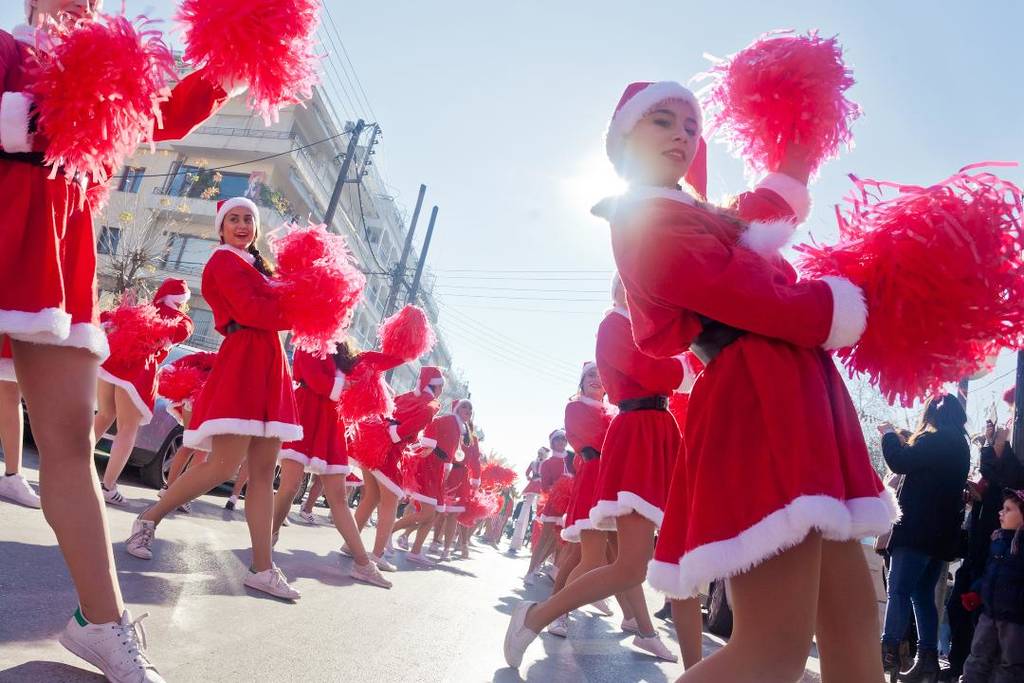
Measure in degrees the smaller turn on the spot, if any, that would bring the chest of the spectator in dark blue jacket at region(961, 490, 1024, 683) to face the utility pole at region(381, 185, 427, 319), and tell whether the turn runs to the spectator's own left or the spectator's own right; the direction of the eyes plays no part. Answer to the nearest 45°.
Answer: approximately 90° to the spectator's own right

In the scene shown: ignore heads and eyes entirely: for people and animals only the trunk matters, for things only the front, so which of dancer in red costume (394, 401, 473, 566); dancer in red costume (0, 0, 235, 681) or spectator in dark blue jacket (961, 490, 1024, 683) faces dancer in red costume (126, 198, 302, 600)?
the spectator in dark blue jacket

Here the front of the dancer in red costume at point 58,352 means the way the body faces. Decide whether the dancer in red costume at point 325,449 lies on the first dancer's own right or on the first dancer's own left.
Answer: on the first dancer's own left

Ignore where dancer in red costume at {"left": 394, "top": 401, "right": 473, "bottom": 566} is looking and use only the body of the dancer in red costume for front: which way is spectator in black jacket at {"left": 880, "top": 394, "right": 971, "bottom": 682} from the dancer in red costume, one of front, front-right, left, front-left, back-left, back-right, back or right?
front-right

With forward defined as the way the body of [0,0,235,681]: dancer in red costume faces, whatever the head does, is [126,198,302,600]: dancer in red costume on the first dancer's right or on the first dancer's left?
on the first dancer's left

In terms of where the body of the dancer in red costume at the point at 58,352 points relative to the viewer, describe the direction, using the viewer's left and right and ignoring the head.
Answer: facing the viewer and to the right of the viewer

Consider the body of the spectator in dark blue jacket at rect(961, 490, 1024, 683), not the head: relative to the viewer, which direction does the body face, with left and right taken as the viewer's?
facing the viewer and to the left of the viewer

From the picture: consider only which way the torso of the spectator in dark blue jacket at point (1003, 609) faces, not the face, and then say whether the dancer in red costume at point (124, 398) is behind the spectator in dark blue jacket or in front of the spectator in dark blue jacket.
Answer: in front

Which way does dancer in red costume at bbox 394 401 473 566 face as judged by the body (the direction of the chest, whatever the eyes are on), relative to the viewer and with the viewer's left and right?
facing to the right of the viewer

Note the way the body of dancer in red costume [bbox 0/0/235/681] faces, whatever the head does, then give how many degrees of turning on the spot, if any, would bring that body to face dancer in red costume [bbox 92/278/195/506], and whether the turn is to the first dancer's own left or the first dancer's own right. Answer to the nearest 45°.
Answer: approximately 135° to the first dancer's own left

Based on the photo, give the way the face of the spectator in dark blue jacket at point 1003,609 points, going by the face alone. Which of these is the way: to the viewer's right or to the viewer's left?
to the viewer's left

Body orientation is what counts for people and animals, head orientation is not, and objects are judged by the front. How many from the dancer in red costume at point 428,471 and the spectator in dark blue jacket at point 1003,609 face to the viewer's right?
1

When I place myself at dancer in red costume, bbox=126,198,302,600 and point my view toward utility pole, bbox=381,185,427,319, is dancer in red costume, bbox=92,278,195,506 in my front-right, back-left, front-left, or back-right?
front-left
